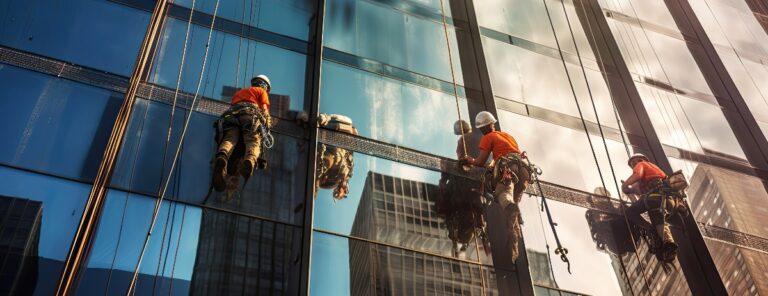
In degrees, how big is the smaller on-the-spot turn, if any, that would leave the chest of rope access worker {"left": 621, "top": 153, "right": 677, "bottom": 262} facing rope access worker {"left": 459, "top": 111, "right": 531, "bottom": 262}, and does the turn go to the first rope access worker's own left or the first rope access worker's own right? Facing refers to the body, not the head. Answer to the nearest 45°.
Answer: approximately 90° to the first rope access worker's own left

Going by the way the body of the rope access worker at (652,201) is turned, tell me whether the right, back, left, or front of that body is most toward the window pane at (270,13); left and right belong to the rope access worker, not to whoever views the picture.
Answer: left

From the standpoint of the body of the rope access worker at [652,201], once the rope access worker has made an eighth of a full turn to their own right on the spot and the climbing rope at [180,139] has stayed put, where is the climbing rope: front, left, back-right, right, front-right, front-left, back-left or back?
back-left

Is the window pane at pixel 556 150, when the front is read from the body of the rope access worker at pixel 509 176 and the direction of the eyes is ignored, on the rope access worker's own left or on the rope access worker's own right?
on the rope access worker's own right

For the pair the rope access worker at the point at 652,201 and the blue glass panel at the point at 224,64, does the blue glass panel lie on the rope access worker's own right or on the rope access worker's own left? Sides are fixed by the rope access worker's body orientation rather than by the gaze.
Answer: on the rope access worker's own left

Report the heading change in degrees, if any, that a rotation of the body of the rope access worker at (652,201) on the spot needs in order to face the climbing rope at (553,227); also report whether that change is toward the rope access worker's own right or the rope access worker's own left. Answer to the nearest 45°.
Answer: approximately 90° to the rope access worker's own left

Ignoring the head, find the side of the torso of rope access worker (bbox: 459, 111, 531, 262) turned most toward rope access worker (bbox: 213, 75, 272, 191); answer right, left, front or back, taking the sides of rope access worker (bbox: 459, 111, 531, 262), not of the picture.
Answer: left

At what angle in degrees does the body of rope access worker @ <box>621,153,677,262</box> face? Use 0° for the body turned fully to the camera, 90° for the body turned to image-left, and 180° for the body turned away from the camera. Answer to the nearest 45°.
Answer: approximately 135°

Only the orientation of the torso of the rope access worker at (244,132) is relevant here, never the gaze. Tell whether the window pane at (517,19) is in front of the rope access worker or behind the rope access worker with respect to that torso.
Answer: in front

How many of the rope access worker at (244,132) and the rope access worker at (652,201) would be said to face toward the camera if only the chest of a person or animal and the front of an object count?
0

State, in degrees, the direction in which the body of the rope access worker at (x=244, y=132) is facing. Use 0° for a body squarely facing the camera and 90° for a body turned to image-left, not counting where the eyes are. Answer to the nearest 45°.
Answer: approximately 225°

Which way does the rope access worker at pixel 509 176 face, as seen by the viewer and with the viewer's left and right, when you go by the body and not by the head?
facing away from the viewer and to the left of the viewer
